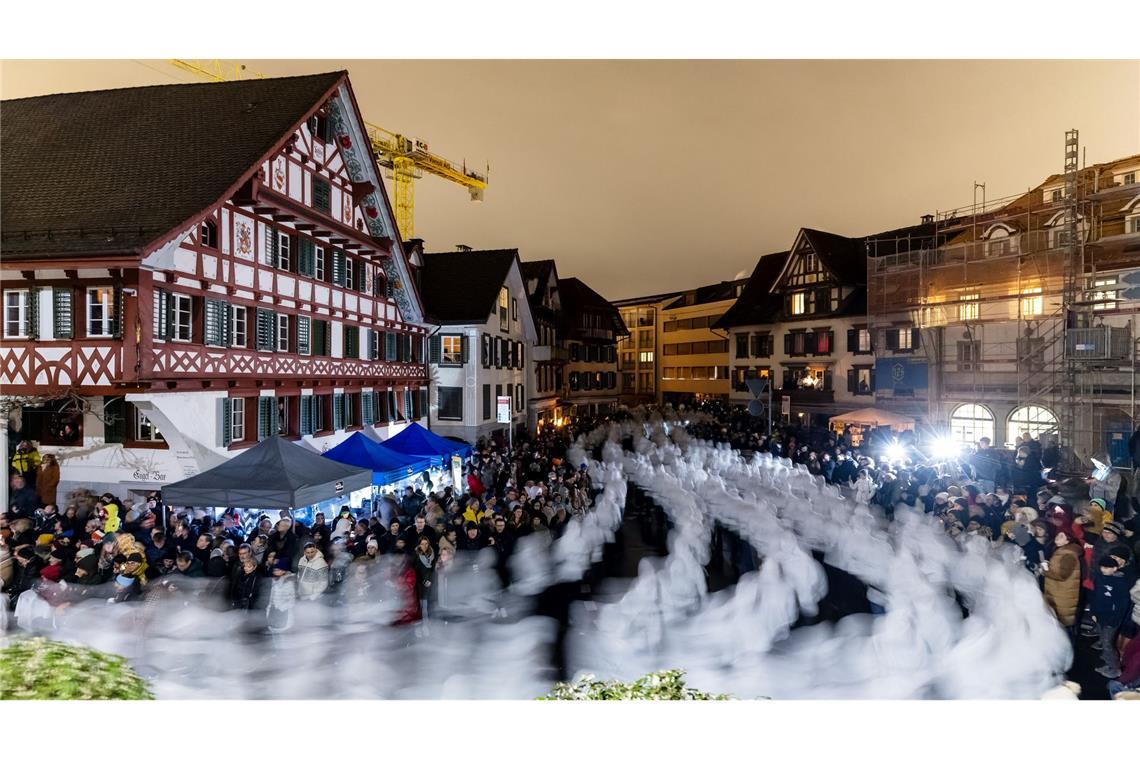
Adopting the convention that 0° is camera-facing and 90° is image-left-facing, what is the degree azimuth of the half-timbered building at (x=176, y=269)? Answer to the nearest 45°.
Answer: approximately 315°

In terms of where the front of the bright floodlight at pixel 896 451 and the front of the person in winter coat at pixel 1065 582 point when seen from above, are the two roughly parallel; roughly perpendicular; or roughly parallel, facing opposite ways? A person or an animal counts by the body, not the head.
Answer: roughly perpendicular

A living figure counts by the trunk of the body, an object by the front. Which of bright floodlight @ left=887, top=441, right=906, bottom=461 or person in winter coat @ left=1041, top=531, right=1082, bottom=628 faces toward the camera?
the bright floodlight

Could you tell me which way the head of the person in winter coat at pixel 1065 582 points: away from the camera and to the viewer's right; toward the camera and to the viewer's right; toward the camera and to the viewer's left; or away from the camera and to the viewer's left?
toward the camera and to the viewer's left

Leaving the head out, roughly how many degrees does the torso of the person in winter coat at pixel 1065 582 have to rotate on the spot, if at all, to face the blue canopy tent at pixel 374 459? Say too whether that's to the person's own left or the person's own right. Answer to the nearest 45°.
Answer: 0° — they already face it

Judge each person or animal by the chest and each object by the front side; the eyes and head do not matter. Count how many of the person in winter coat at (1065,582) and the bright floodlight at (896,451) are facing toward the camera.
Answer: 1

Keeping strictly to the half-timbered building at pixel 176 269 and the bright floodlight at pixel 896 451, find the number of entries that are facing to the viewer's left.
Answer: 0

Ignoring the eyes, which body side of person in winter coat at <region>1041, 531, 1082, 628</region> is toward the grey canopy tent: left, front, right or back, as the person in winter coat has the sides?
front

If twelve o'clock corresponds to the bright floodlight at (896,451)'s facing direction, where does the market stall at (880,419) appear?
The market stall is roughly at 6 o'clock from the bright floodlight.

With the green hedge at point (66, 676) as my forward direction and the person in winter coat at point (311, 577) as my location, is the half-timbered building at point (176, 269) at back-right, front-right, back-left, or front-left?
back-right

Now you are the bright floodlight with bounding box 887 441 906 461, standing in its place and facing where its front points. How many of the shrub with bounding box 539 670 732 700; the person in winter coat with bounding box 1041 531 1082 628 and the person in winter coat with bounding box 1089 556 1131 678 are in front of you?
3

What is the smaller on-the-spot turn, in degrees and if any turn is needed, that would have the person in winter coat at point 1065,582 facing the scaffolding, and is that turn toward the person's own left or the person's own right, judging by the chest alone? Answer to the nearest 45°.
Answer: approximately 90° to the person's own right

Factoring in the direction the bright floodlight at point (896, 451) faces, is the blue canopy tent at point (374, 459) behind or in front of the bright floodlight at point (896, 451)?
in front

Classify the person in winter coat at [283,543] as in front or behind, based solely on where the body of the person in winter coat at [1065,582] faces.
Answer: in front

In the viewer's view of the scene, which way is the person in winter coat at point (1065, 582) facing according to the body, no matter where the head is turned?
to the viewer's left

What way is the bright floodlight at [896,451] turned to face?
toward the camera
